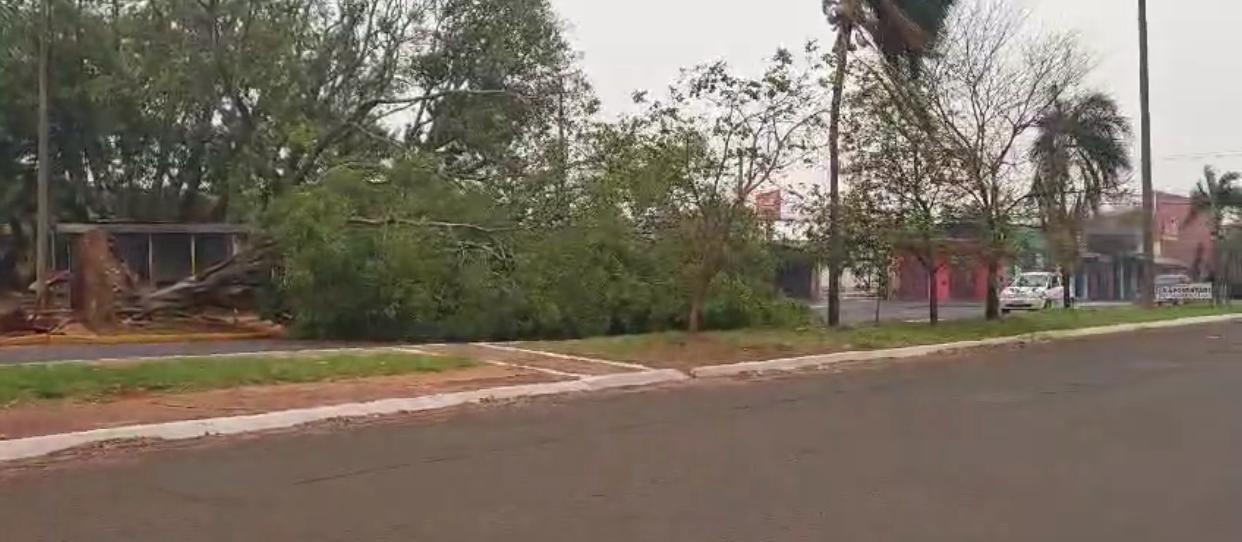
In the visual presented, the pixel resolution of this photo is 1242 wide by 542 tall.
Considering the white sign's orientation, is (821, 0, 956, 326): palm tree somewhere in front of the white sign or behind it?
in front

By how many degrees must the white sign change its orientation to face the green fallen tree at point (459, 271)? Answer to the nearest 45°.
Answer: approximately 45° to its right

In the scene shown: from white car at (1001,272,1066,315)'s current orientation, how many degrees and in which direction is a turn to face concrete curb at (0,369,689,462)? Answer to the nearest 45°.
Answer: approximately 45° to its left

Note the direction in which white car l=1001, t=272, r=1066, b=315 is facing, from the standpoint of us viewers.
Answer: facing the viewer and to the left of the viewer

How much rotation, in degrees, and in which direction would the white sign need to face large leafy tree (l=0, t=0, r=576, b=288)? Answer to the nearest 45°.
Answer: approximately 45° to its right

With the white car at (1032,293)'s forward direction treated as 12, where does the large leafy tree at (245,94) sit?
The large leafy tree is roughly at 12 o'clock from the white car.

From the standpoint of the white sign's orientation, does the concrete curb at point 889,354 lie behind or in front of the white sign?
in front

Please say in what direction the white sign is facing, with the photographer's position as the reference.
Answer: facing the viewer

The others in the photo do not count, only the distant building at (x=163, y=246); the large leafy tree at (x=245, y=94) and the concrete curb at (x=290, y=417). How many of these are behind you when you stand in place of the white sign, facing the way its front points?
0
